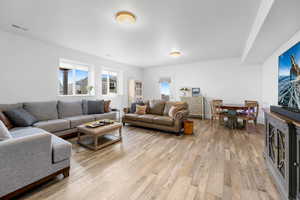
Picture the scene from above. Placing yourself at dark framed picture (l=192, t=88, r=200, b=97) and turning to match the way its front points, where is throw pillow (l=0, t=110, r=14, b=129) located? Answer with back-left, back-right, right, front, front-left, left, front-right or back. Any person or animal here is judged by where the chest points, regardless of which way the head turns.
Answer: front-right

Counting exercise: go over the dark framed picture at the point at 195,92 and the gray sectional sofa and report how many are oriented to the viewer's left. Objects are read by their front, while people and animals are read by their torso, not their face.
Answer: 0

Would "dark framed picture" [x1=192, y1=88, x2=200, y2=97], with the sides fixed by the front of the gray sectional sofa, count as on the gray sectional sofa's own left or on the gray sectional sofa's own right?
on the gray sectional sofa's own left

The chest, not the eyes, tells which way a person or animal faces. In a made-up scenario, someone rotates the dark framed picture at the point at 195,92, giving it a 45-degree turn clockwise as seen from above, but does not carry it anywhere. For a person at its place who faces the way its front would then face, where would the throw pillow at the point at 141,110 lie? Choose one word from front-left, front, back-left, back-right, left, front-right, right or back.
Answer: front

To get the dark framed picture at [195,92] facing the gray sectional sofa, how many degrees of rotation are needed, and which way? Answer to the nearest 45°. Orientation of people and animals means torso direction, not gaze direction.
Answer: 0° — it already faces it

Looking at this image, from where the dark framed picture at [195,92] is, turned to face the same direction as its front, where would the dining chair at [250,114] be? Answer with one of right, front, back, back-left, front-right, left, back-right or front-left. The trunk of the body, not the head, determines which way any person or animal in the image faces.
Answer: front-left

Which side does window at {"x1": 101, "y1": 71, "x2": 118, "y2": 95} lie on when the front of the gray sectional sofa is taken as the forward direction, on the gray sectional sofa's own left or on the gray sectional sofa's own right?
on the gray sectional sofa's own left

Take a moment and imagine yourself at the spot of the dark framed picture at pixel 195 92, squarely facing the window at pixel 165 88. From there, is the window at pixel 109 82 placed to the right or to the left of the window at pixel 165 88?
left

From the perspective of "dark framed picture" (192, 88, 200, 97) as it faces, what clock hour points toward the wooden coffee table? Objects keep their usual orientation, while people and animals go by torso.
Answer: The wooden coffee table is roughly at 1 o'clock from the dark framed picture.

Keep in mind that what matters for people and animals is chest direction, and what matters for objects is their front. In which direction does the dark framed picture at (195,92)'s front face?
toward the camera

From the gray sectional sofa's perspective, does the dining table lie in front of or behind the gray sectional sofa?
in front

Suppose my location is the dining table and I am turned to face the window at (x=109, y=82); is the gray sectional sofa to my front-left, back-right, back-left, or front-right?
front-left

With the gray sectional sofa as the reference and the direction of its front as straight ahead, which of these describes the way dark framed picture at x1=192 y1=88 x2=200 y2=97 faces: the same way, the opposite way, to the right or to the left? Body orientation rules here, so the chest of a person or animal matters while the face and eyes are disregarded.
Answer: to the right

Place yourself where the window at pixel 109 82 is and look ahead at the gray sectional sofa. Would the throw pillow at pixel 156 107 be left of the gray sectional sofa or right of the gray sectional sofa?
left

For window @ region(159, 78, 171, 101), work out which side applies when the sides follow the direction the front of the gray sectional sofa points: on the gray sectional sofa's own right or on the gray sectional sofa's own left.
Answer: on the gray sectional sofa's own left

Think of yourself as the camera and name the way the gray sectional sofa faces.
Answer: facing the viewer and to the right of the viewer
